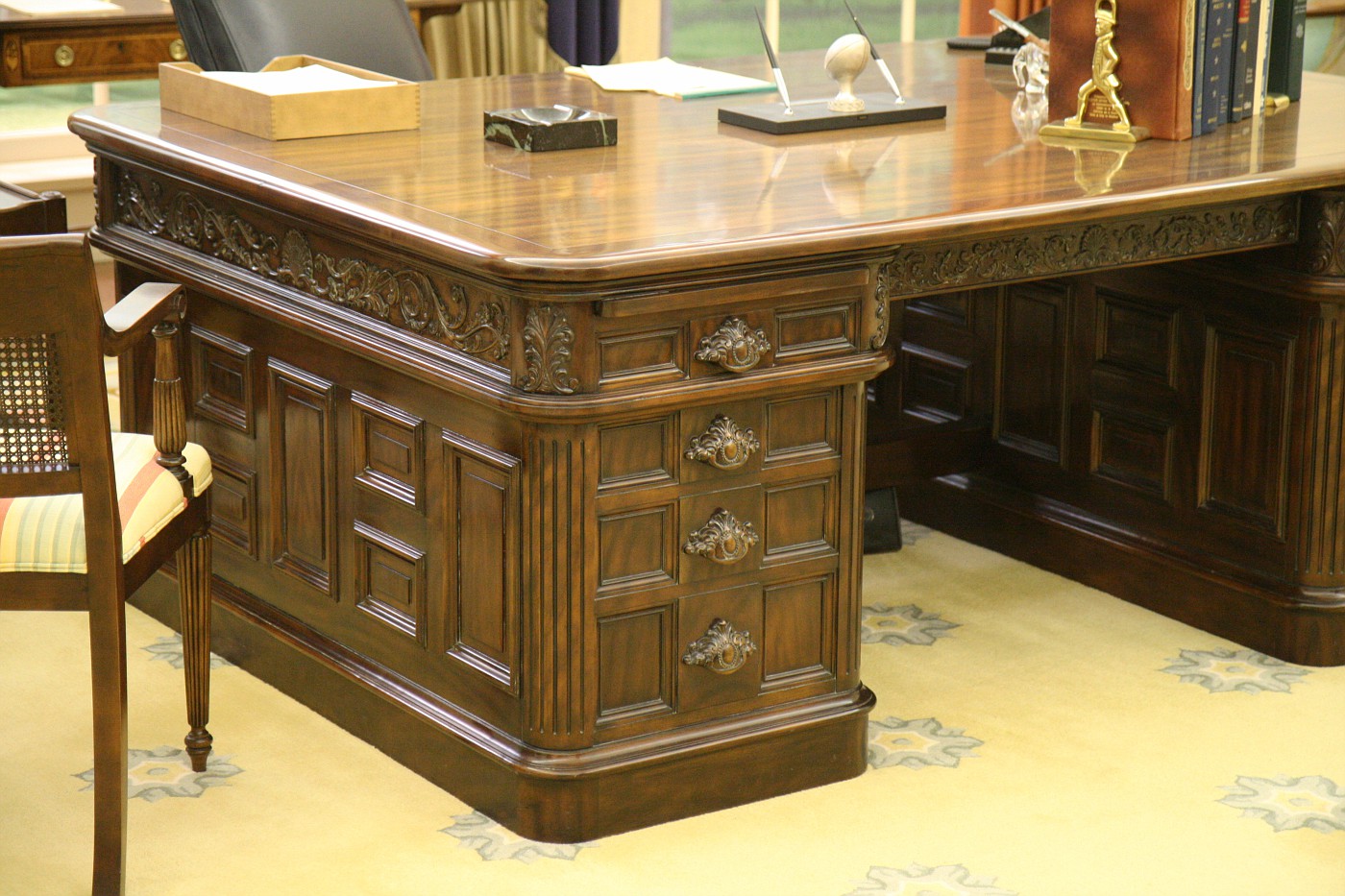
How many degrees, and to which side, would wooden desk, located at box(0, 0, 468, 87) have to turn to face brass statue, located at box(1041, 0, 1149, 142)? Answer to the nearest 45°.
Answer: approximately 45° to its left

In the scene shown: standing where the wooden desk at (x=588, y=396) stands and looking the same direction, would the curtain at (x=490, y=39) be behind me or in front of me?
behind

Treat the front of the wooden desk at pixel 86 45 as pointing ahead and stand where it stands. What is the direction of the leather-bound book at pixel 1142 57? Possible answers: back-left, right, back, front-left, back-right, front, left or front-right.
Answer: front-left

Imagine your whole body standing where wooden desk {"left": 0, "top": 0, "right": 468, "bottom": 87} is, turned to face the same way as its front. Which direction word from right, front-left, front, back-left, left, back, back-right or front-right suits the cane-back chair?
front

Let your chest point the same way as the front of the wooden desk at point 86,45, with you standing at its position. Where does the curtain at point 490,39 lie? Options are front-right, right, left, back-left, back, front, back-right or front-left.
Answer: back-left

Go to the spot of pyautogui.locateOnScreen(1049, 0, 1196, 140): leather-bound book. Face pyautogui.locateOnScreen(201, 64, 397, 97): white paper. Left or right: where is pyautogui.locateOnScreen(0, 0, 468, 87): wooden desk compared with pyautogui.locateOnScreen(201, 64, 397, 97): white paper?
right

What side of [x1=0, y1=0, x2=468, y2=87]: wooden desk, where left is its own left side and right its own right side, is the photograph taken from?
front

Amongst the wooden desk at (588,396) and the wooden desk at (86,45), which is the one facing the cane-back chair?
the wooden desk at (86,45)
